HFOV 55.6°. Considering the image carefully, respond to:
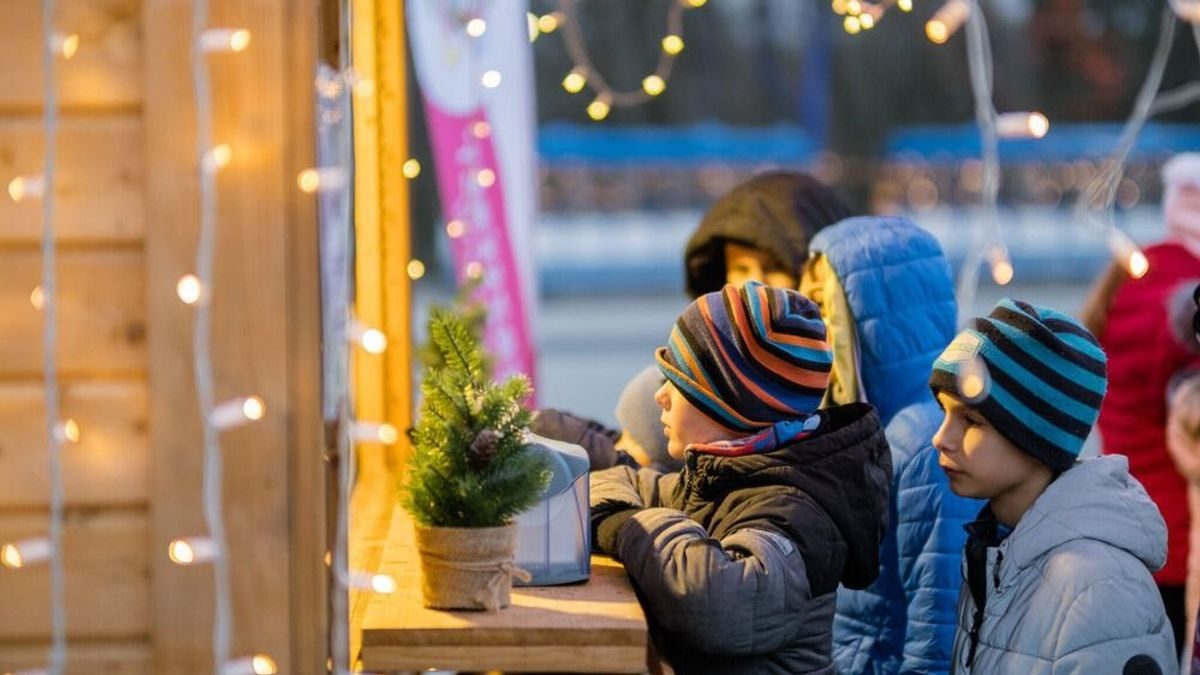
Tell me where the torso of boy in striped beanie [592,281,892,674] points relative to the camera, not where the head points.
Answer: to the viewer's left

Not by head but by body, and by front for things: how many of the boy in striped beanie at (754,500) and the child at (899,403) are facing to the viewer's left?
2

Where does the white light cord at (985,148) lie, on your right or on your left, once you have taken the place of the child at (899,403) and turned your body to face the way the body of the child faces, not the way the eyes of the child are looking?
on your left

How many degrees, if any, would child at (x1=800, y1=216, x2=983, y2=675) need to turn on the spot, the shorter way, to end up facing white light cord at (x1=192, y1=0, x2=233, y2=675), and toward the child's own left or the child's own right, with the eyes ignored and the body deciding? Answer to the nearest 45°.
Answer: approximately 45° to the child's own left

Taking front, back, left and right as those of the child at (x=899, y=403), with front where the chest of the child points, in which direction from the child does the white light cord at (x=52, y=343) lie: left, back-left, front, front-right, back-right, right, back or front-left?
front-left

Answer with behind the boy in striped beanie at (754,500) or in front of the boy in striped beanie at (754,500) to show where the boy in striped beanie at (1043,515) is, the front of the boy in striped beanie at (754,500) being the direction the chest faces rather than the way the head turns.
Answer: behind

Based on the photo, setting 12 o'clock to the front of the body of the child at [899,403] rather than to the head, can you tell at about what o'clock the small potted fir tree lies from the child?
The small potted fir tree is roughly at 10 o'clock from the child.

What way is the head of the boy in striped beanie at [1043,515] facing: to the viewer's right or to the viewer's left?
to the viewer's left

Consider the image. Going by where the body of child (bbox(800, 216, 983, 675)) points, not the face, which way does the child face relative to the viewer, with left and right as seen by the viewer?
facing to the left of the viewer
